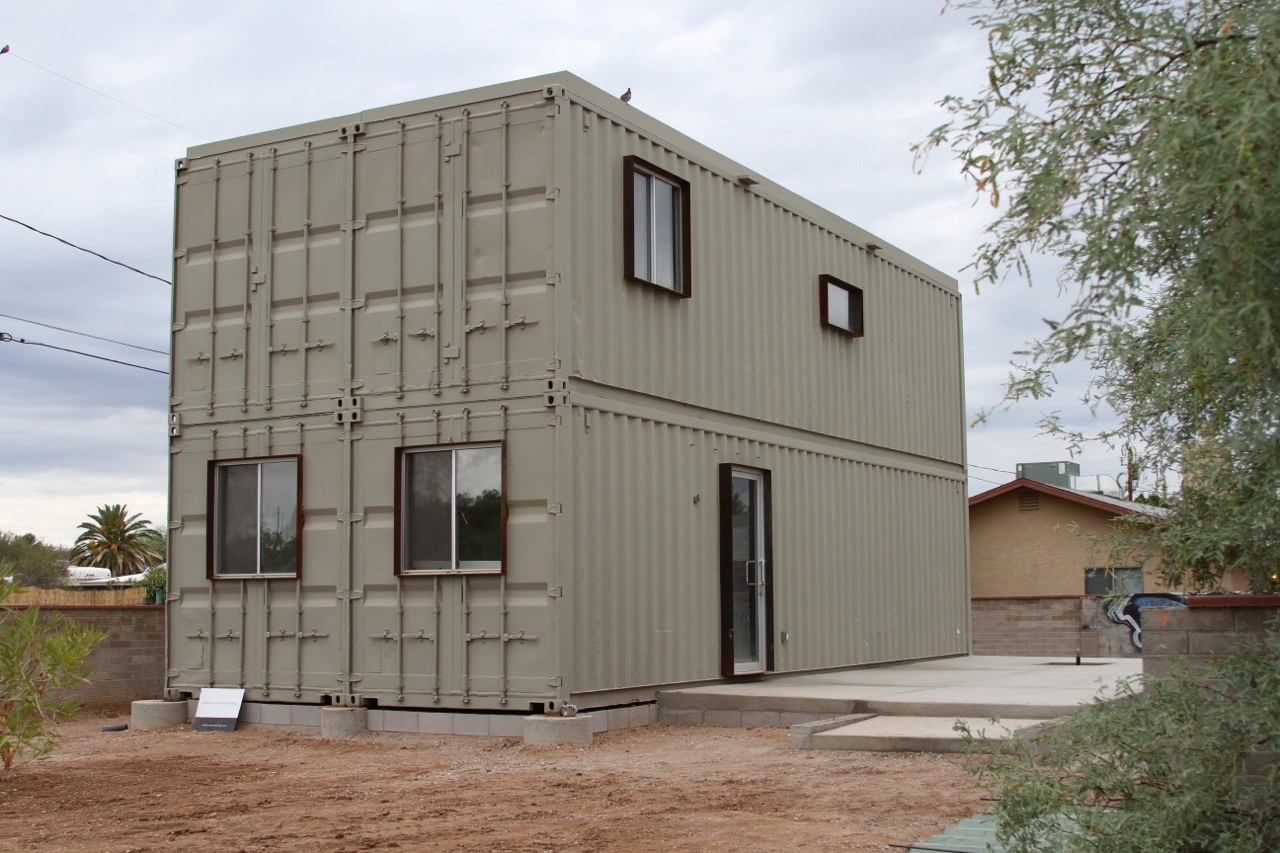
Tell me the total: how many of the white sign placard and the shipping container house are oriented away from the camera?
0

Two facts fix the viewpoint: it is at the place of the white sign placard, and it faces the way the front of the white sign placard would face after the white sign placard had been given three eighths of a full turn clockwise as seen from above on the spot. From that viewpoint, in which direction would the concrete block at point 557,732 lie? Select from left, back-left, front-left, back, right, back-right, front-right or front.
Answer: back

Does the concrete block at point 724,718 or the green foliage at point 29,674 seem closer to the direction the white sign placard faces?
the green foliage

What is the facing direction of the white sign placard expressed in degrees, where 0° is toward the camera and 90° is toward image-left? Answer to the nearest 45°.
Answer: approximately 0°

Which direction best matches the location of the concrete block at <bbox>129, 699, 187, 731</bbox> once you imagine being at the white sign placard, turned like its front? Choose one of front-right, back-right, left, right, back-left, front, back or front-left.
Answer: back-right

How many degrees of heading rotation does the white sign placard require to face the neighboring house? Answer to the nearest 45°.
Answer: approximately 135° to its left

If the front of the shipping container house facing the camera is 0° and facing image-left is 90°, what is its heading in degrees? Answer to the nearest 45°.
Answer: approximately 315°
